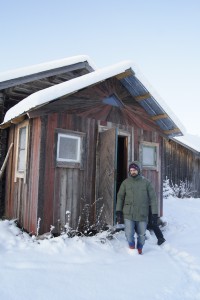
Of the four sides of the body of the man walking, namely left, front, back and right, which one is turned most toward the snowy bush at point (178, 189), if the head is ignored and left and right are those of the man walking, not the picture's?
back

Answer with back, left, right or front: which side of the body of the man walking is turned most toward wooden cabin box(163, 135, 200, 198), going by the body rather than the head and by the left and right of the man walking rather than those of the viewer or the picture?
back

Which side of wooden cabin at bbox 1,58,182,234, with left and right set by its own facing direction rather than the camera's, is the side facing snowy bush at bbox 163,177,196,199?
left

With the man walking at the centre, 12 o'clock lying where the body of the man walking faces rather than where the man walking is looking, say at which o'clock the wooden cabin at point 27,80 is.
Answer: The wooden cabin is roughly at 4 o'clock from the man walking.

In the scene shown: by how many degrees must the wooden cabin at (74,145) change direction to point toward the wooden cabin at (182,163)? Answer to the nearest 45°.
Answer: approximately 90° to its left

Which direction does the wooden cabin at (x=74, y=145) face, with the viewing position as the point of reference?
facing the viewer and to the right of the viewer

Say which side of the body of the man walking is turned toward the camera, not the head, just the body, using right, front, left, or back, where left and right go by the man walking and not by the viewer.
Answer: front
